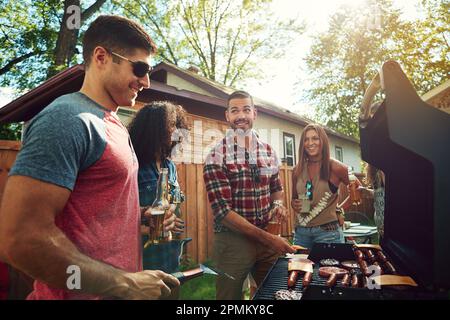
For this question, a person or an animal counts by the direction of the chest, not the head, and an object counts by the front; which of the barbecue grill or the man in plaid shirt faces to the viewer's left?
the barbecue grill

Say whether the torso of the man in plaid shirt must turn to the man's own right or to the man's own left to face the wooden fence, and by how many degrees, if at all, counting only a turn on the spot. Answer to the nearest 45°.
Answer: approximately 135° to the man's own left

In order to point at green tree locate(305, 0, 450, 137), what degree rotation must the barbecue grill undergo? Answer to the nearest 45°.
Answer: approximately 90° to its right

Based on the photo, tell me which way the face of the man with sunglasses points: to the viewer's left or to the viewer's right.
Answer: to the viewer's right

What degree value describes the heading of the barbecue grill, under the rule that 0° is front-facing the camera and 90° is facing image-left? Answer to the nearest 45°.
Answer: approximately 90°

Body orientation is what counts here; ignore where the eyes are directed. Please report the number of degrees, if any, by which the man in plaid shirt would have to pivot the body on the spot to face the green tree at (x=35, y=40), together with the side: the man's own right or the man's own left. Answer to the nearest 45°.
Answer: approximately 180°

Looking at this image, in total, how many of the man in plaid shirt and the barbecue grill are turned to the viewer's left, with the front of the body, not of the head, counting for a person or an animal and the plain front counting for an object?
1

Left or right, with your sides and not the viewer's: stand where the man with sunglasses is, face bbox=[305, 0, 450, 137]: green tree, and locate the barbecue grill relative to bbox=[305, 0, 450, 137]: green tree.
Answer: right

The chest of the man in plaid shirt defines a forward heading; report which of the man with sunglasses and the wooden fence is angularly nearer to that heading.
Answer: the man with sunglasses
